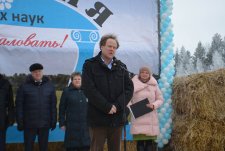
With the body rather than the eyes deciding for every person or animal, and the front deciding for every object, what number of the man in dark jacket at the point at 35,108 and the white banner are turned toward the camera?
2

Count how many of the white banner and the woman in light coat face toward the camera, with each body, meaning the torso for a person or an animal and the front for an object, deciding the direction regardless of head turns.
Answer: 2

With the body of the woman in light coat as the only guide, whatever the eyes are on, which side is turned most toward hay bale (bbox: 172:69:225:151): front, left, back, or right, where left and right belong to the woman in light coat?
left

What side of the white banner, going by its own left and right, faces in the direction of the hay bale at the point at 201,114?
left

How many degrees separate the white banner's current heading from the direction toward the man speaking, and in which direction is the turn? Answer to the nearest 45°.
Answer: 0° — it already faces them
